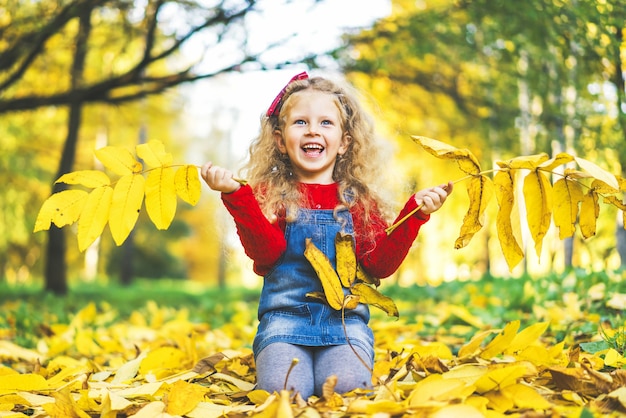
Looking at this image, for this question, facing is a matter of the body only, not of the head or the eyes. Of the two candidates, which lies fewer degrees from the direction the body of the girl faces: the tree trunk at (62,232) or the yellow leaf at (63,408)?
the yellow leaf

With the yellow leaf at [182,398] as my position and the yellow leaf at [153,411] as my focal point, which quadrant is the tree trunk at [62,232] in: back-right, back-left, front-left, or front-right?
back-right

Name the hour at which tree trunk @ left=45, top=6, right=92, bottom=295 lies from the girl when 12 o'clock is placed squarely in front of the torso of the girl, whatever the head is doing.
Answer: The tree trunk is roughly at 5 o'clock from the girl.

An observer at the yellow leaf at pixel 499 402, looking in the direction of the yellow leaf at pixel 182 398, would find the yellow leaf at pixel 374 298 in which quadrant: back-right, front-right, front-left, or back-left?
front-right

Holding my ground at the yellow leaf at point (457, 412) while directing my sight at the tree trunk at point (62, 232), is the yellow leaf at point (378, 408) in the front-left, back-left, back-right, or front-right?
front-left

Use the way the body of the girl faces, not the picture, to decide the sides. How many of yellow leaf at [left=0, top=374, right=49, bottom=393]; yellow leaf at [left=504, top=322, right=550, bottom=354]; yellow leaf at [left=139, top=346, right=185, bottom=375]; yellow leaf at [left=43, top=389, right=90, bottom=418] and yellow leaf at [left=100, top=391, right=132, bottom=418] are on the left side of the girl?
1

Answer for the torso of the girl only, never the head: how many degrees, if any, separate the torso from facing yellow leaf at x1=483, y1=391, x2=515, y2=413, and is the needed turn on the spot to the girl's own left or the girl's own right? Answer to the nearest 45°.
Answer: approximately 45° to the girl's own left

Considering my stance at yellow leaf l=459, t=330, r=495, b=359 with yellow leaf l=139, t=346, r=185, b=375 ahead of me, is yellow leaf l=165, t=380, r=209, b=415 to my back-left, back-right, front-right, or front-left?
front-left

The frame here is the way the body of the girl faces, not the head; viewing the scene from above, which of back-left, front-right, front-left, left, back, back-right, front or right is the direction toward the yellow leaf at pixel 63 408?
front-right

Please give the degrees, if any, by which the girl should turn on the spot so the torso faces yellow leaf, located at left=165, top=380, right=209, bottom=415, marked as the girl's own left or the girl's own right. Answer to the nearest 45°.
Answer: approximately 45° to the girl's own right

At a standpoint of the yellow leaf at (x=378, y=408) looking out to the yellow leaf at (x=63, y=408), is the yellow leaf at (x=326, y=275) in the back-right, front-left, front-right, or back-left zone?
front-right

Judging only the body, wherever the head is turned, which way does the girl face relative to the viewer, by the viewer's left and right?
facing the viewer

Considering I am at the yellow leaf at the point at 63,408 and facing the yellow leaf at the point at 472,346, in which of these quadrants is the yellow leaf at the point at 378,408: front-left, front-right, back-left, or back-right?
front-right
